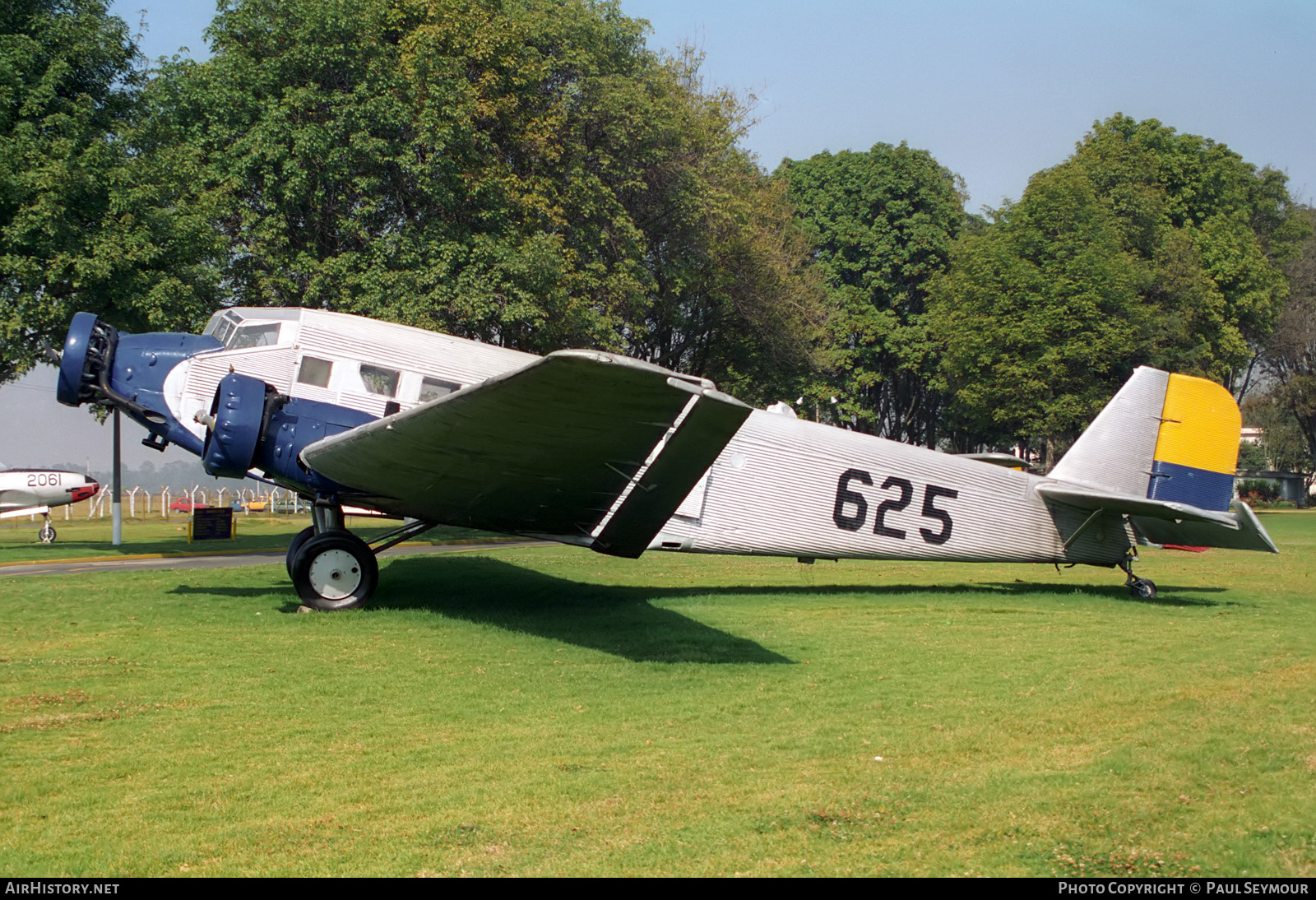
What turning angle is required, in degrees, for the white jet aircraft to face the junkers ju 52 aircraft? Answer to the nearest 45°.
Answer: approximately 90° to its right

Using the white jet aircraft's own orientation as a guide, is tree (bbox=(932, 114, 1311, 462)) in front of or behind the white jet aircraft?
in front

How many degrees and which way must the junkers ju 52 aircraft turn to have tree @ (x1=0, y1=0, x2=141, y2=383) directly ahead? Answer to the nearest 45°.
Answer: approximately 45° to its right

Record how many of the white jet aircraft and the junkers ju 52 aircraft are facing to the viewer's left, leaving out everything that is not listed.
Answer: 1

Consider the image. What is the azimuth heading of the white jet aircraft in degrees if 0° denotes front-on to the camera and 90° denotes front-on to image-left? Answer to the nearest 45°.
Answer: approximately 270°

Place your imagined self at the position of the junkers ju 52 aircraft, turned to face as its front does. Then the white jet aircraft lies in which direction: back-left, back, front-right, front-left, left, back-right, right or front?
front-right

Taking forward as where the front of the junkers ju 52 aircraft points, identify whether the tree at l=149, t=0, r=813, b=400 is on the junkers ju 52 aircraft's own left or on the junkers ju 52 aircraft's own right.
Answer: on the junkers ju 52 aircraft's own right

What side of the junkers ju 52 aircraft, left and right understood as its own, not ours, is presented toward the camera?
left
